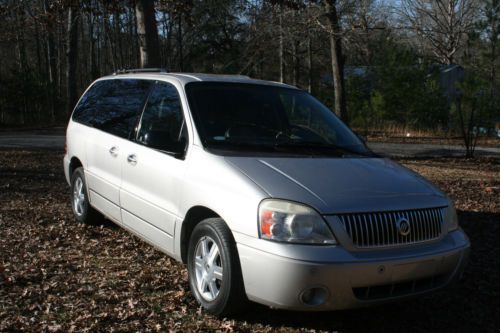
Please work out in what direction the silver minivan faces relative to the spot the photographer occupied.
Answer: facing the viewer and to the right of the viewer

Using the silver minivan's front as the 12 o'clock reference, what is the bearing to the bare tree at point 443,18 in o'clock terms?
The bare tree is roughly at 8 o'clock from the silver minivan.
